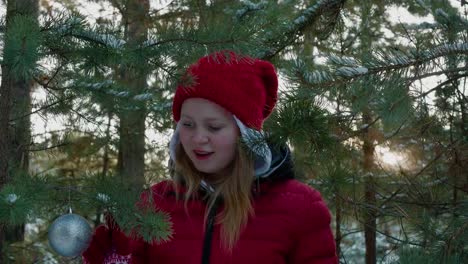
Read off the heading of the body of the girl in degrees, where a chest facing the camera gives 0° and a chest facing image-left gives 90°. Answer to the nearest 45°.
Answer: approximately 45°
